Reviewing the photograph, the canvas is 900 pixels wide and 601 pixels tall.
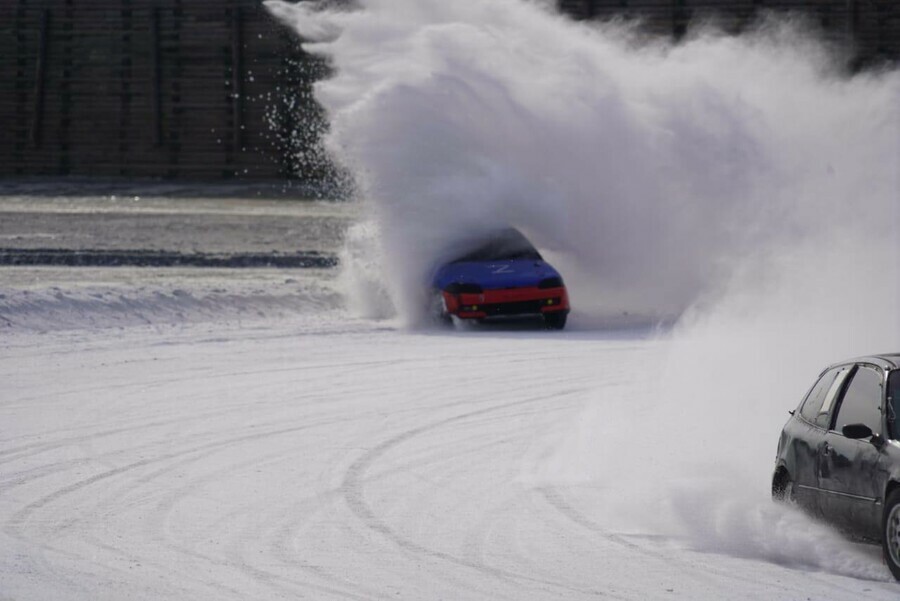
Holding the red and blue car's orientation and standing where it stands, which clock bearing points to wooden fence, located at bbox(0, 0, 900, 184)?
The wooden fence is roughly at 5 o'clock from the red and blue car.

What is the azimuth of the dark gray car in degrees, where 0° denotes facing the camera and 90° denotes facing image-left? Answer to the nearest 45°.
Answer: approximately 315°

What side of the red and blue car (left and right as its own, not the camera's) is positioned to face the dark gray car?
front

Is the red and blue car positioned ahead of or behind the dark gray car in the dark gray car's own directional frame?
behind

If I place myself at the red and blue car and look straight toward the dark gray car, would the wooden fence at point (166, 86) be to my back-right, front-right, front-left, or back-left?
back-right

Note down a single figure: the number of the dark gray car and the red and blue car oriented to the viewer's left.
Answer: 0

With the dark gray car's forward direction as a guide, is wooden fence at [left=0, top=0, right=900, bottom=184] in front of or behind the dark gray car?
behind

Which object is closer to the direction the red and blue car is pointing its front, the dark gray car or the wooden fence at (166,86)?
the dark gray car
